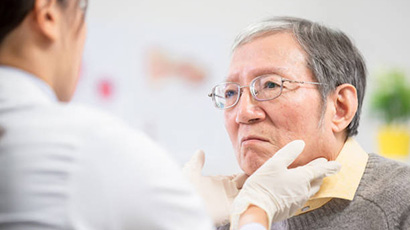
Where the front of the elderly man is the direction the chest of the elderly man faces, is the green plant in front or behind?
behind

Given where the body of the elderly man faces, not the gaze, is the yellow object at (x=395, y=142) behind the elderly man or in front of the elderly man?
behind

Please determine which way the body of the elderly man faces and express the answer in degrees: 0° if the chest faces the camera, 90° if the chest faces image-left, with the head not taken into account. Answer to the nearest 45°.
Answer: approximately 45°
